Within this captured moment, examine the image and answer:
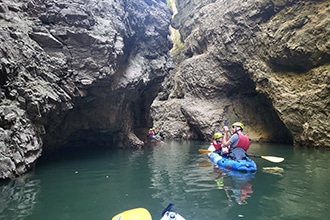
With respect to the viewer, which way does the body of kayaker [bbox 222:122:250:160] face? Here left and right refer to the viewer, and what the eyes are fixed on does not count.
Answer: facing away from the viewer and to the left of the viewer
